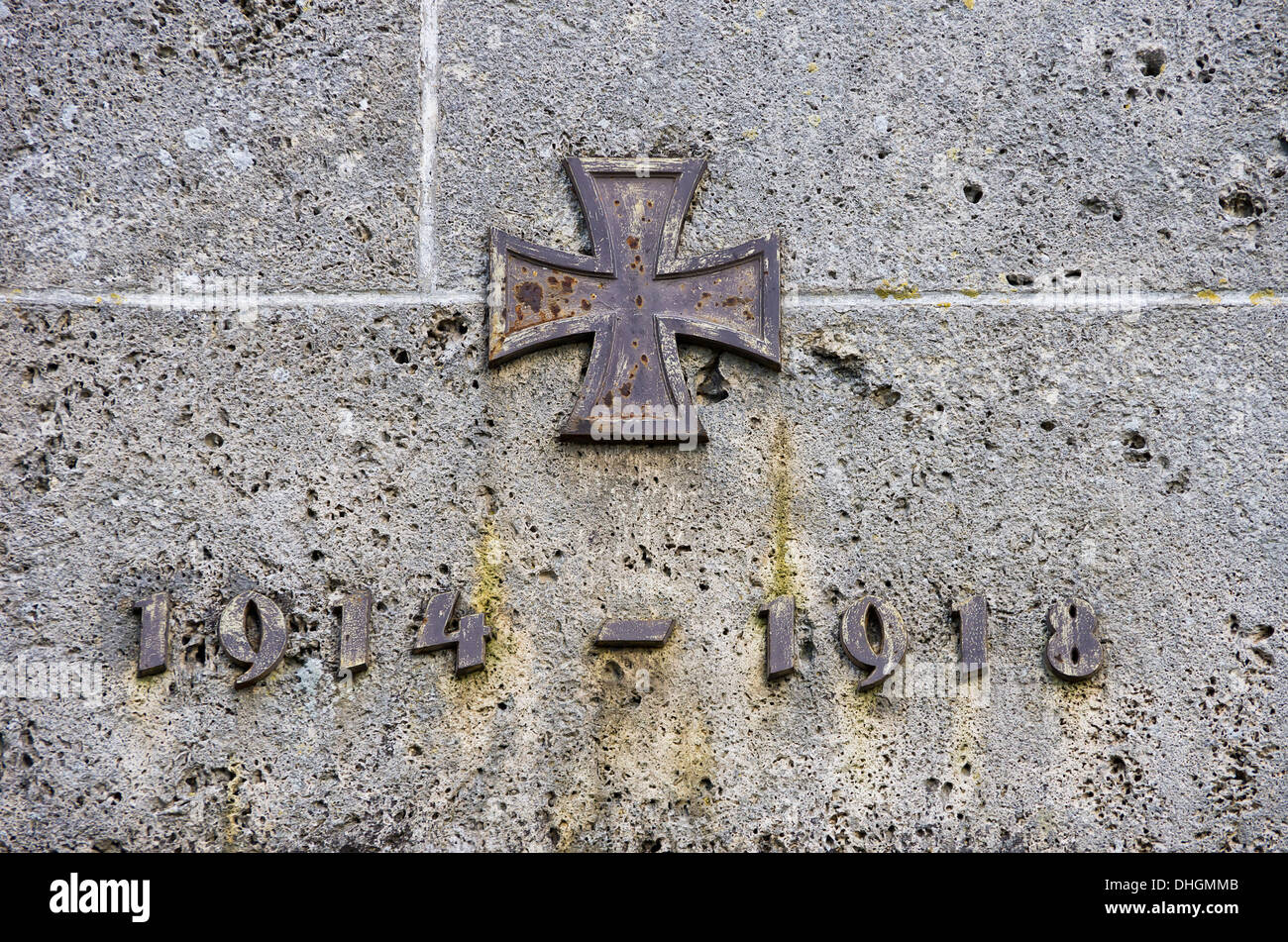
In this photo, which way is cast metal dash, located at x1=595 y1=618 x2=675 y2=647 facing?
toward the camera

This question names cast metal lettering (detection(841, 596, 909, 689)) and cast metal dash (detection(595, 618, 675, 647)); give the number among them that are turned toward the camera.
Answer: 2

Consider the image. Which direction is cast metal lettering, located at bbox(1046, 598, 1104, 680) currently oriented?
toward the camera

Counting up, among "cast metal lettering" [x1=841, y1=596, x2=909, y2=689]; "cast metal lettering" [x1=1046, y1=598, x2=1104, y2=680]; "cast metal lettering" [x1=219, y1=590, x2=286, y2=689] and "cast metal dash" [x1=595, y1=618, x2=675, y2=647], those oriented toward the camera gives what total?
4

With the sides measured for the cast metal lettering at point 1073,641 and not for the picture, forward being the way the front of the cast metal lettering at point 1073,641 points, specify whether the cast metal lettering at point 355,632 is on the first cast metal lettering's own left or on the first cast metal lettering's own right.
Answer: on the first cast metal lettering's own right

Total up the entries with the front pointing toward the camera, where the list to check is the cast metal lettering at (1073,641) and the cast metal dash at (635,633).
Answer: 2

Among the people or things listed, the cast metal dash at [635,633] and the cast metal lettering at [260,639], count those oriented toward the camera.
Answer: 2

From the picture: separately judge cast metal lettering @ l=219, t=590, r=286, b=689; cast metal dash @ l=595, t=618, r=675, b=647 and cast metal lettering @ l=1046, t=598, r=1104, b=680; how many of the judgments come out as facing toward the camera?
3
